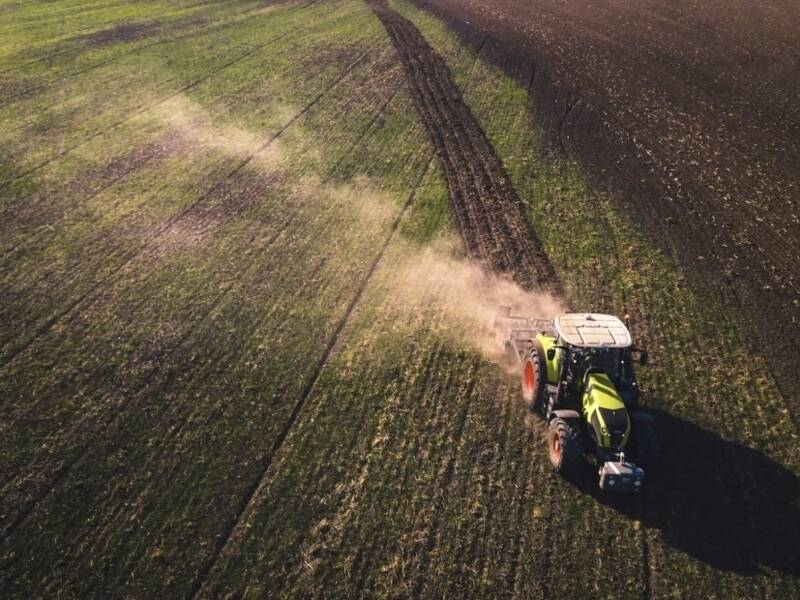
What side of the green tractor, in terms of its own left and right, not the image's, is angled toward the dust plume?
back

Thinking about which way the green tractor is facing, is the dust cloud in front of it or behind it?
behind

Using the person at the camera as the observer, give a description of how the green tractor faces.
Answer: facing the viewer and to the right of the viewer
